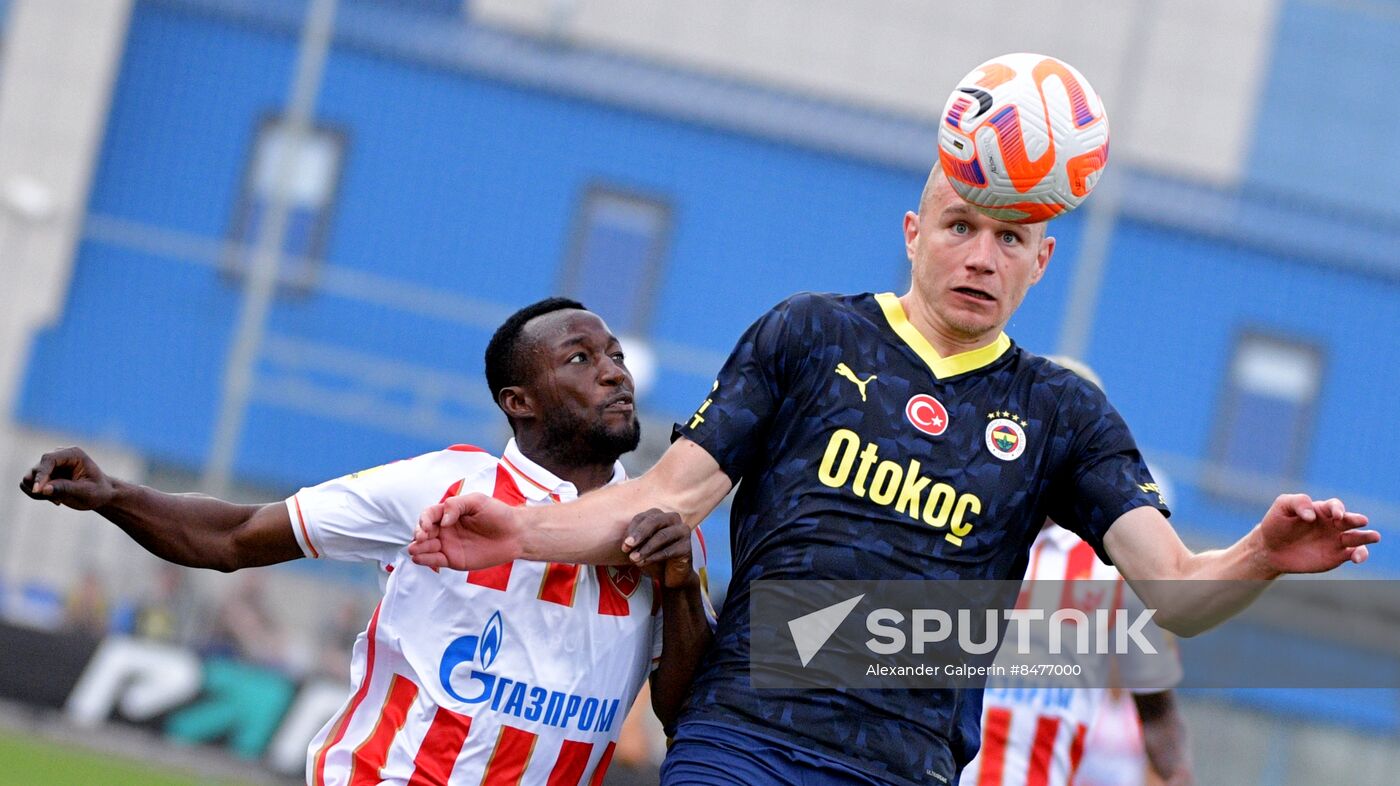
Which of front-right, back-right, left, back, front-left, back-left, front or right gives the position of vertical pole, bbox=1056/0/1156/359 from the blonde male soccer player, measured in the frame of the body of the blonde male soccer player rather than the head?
back

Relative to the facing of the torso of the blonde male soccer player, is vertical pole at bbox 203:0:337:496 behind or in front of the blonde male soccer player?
behind

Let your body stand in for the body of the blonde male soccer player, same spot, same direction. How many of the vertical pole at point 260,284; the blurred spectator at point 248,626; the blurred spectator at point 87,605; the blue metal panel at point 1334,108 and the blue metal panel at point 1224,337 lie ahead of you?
0

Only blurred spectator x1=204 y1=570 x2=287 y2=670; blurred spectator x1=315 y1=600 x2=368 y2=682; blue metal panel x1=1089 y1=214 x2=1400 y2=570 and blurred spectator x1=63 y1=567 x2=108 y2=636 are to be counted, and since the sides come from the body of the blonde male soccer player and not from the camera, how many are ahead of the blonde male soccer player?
0

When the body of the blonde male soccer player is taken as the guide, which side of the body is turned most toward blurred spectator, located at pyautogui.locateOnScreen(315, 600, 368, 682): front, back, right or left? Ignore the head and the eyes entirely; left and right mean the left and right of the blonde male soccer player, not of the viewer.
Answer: back

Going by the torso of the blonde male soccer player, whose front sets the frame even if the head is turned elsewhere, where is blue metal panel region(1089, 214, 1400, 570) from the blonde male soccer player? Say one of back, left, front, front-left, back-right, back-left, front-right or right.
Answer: back

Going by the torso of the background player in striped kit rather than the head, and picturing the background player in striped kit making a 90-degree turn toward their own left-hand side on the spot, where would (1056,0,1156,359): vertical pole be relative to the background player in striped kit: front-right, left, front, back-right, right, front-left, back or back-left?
back-left

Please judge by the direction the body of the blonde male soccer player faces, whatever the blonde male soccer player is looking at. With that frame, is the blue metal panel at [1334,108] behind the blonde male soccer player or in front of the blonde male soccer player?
behind

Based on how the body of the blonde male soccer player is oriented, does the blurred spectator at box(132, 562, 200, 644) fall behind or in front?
behind

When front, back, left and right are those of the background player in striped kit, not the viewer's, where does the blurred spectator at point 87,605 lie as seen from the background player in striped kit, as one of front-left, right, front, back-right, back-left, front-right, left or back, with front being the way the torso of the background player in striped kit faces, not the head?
right

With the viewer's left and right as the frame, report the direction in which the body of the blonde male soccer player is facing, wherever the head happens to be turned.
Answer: facing the viewer

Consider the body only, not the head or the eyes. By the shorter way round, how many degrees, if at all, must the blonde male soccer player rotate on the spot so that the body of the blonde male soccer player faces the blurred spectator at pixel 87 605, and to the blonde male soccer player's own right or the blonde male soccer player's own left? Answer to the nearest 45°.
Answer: approximately 135° to the blonde male soccer player's own right

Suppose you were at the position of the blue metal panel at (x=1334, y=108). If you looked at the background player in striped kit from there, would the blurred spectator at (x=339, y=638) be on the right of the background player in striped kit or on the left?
right

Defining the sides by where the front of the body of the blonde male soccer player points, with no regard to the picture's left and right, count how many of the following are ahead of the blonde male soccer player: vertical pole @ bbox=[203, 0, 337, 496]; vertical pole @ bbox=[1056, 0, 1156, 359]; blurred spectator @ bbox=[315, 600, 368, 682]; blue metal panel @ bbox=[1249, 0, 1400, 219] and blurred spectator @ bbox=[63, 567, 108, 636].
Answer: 0

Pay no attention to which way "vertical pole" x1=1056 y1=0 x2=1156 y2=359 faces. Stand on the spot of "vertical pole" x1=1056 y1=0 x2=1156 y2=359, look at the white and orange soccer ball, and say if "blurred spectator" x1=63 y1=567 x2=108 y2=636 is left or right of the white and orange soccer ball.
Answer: right

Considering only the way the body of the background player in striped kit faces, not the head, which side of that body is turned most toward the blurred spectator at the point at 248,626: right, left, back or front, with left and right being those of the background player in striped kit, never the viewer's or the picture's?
back

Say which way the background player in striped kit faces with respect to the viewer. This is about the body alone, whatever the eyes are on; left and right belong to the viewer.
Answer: facing the viewer and to the left of the viewer

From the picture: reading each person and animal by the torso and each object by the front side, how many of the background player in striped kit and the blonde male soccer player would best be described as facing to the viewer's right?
0

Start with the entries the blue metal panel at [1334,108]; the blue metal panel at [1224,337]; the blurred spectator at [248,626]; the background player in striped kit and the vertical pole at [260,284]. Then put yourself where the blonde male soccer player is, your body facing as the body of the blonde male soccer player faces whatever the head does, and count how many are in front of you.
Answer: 0
